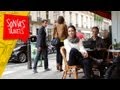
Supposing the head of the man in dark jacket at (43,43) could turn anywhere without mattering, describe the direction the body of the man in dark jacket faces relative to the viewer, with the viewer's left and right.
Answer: facing to the right of the viewer

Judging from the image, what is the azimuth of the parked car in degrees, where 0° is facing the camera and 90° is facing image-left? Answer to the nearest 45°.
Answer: approximately 45°

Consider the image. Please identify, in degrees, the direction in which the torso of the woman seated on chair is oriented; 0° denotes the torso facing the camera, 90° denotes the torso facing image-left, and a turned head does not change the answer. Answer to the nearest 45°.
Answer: approximately 315°

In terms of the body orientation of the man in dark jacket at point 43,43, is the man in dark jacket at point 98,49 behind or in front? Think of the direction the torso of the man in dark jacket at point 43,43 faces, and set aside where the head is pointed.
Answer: in front

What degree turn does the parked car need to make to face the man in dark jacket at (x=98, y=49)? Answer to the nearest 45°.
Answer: approximately 135° to its left
